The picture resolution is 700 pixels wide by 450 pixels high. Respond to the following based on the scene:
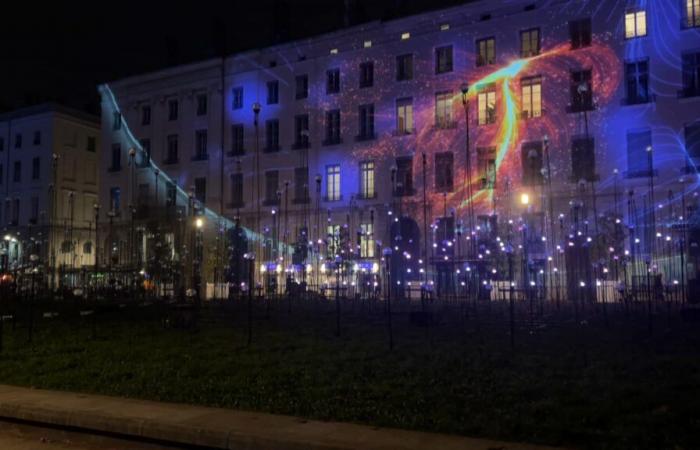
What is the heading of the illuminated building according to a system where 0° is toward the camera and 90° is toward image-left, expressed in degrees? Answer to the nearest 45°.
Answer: approximately 45°
